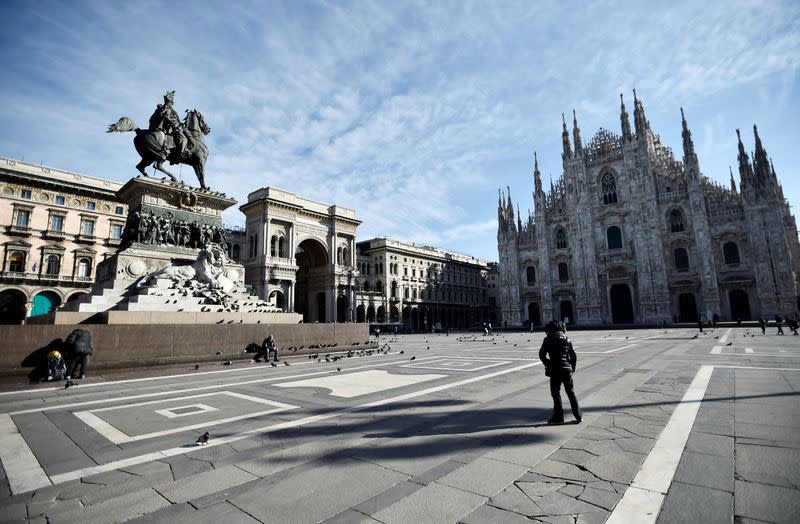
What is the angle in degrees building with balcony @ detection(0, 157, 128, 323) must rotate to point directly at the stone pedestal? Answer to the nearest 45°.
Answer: approximately 45° to its right

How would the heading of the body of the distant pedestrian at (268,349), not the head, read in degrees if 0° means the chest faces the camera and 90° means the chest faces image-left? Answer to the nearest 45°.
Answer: approximately 315°

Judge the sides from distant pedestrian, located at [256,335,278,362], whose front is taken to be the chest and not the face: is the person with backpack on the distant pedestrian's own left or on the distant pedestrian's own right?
on the distant pedestrian's own right

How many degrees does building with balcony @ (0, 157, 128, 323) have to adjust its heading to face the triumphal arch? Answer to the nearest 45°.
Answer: approximately 45° to its left

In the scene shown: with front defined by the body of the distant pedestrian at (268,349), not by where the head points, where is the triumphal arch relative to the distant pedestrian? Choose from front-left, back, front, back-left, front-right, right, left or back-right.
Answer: back-left
